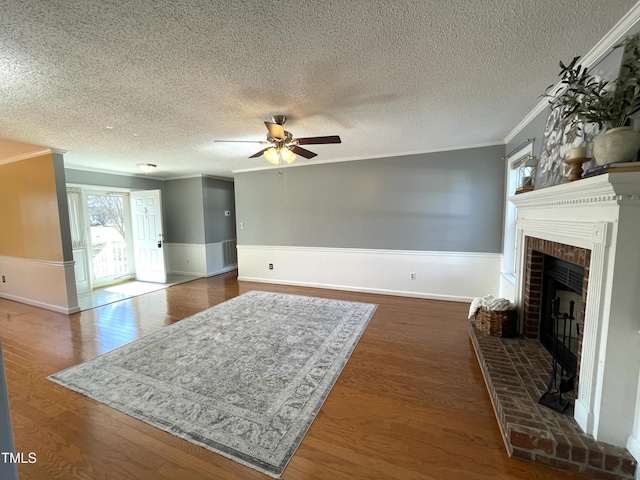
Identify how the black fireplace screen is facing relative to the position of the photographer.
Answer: facing the viewer and to the left of the viewer

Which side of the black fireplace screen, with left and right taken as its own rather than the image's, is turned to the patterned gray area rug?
front
